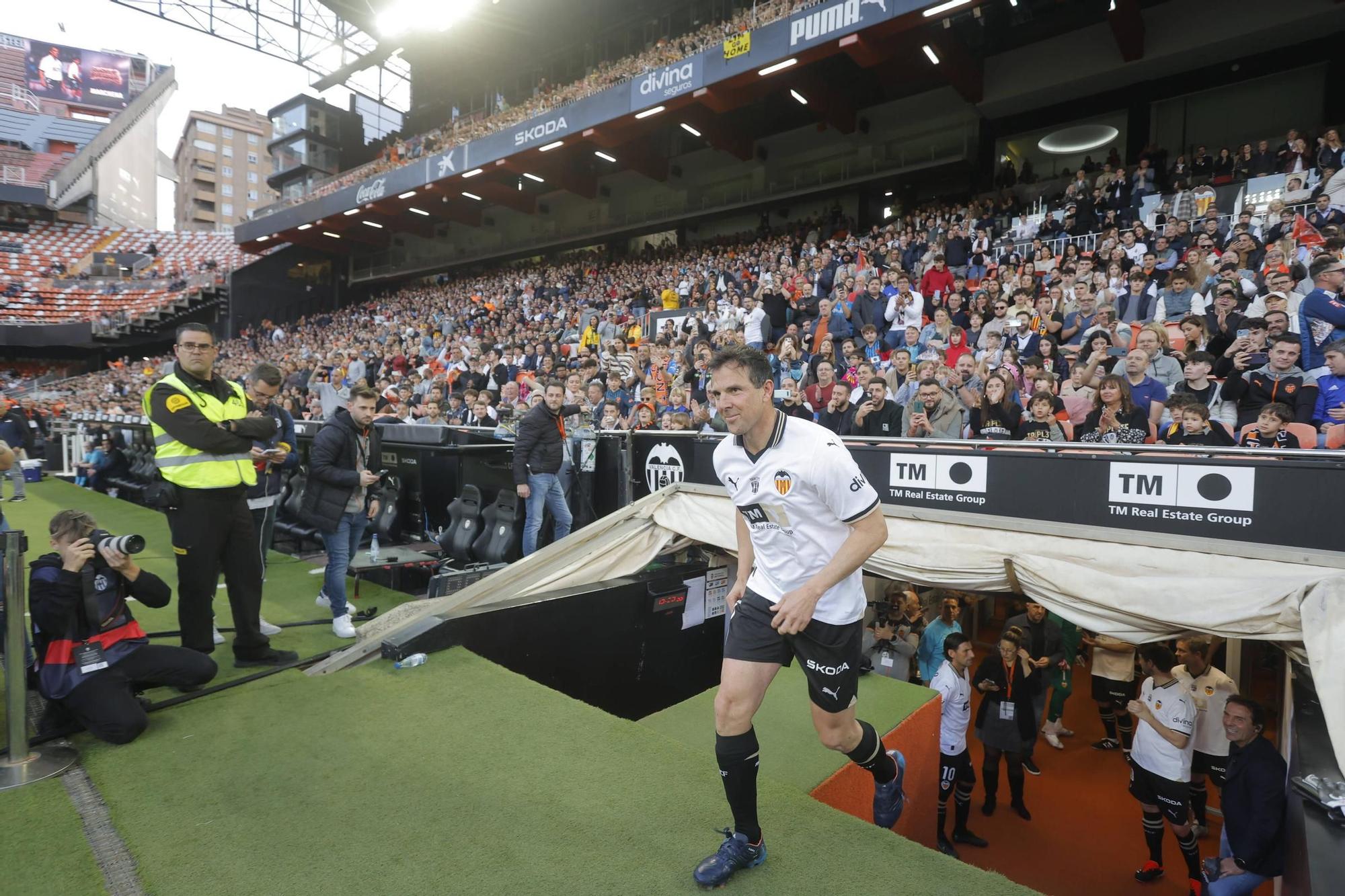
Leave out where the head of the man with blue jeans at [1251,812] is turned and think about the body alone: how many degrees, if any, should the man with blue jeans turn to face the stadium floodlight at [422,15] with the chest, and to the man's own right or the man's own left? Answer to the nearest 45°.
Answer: approximately 45° to the man's own right

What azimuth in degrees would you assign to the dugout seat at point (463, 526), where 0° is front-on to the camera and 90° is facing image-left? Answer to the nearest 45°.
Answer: approximately 45°

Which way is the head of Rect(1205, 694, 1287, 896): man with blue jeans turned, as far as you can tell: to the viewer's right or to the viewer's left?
to the viewer's left

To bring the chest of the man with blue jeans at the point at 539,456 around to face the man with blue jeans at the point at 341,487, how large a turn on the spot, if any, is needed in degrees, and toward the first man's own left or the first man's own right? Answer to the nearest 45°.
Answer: approximately 90° to the first man's own right

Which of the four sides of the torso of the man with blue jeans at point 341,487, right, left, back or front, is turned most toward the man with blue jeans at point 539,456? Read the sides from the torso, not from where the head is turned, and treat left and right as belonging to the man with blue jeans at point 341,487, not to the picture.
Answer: left

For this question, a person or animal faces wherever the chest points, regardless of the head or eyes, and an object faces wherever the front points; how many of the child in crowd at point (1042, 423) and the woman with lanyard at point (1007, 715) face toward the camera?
2

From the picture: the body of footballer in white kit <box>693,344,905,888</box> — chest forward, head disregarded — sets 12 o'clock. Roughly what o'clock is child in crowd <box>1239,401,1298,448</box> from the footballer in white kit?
The child in crowd is roughly at 6 o'clock from the footballer in white kit.

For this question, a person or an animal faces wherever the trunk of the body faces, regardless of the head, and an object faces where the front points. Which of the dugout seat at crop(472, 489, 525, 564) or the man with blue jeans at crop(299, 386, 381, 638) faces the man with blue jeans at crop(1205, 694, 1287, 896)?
the man with blue jeans at crop(299, 386, 381, 638)
